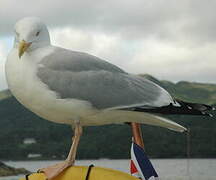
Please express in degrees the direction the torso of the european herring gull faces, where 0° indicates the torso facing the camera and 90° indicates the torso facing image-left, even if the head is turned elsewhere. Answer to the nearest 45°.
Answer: approximately 90°

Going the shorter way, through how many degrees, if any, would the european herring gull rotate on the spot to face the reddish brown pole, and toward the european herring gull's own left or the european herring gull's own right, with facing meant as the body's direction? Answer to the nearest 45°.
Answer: approximately 180°
